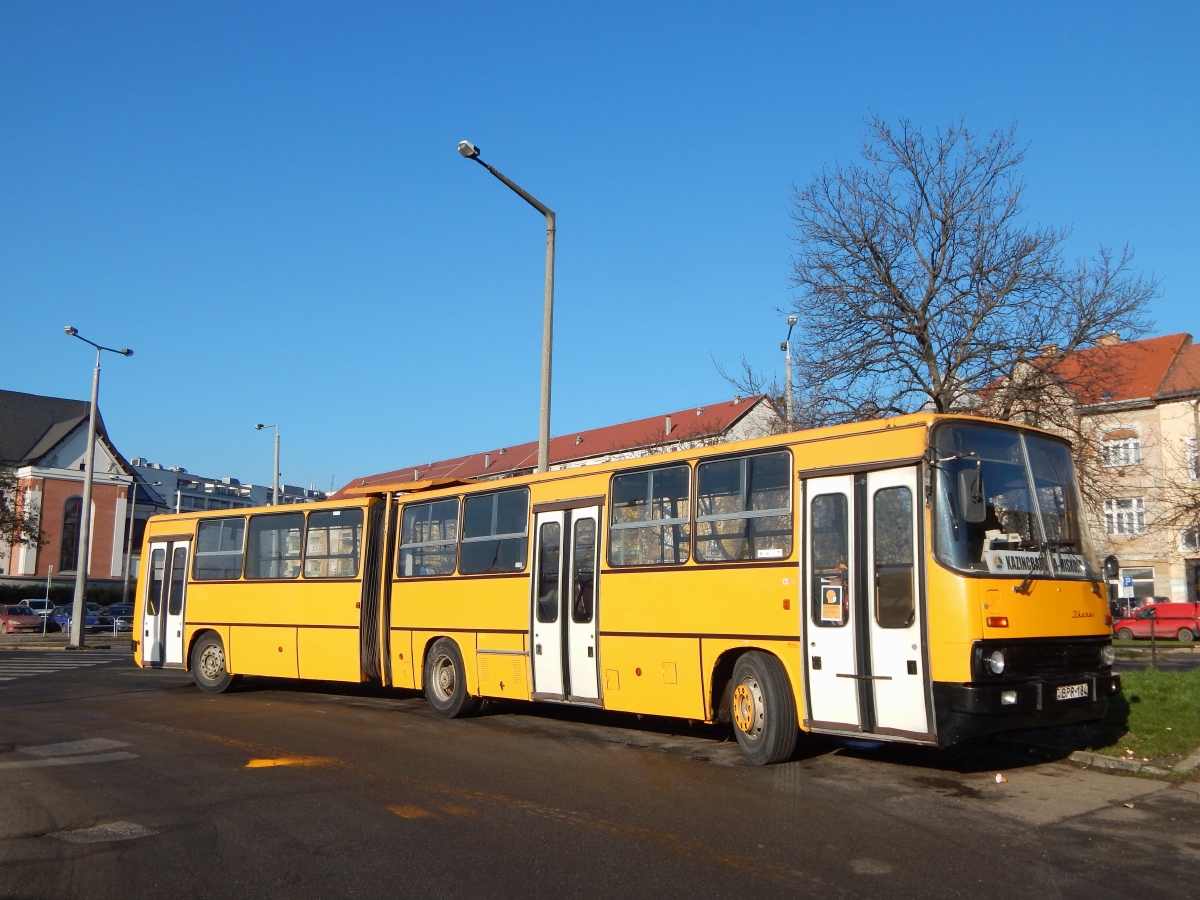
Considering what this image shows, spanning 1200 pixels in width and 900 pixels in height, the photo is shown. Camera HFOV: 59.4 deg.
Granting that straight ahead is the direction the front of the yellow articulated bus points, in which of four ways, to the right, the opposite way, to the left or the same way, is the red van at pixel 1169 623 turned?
the opposite way

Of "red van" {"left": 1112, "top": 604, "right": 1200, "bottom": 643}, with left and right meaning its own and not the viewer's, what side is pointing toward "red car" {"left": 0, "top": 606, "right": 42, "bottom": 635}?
front

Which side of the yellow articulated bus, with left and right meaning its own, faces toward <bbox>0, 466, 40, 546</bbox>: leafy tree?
back

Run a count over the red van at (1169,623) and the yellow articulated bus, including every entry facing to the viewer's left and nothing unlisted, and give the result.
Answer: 1

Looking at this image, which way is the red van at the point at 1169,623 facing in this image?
to the viewer's left

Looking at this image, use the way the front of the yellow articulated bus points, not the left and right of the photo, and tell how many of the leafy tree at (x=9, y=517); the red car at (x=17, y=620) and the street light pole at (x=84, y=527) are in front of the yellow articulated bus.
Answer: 0

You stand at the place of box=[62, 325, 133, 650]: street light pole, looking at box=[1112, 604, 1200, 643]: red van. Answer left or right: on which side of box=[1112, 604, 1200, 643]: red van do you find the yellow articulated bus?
right

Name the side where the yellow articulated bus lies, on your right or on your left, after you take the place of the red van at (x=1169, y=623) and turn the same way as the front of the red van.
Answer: on your left

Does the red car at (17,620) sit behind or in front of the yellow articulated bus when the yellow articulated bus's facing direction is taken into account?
behind

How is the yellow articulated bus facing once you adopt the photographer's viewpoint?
facing the viewer and to the right of the viewer
